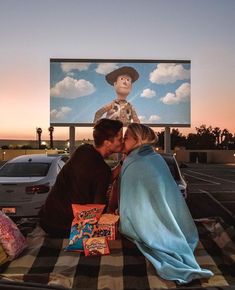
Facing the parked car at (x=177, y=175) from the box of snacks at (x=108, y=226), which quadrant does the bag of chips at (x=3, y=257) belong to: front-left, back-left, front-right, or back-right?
back-left

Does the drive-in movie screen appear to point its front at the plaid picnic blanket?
yes

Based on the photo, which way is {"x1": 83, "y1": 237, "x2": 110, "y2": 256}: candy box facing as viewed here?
toward the camera

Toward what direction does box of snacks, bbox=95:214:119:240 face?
toward the camera

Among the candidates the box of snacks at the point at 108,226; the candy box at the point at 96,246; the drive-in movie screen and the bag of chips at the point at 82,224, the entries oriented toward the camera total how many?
4

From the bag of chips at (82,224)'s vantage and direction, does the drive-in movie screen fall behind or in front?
behind

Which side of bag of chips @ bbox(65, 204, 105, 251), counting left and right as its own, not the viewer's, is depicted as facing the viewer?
front

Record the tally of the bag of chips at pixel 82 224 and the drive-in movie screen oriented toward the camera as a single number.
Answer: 2

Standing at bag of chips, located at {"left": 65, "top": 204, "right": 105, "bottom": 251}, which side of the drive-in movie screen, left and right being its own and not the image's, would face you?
front

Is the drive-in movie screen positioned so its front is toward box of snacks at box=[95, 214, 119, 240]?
yes

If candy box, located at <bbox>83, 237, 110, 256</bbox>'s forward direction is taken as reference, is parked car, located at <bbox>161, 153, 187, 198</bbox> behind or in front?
behind
